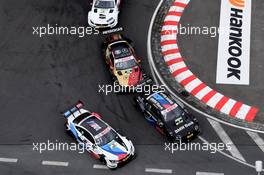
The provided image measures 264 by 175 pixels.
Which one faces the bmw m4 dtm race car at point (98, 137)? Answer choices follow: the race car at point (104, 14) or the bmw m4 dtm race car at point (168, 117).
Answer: the race car

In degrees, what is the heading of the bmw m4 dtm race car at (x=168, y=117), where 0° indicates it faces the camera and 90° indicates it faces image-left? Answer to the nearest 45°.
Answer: approximately 315°

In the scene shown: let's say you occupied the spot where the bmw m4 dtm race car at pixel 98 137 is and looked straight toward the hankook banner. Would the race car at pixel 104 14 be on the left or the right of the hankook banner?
left

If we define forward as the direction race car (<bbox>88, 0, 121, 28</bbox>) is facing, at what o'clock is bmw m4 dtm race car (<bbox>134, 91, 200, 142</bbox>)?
The bmw m4 dtm race car is roughly at 11 o'clock from the race car.

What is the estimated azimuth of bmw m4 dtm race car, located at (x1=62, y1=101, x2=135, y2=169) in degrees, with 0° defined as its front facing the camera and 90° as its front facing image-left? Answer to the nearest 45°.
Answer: approximately 315°

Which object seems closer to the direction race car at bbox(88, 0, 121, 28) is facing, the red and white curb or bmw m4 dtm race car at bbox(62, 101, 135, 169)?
the bmw m4 dtm race car

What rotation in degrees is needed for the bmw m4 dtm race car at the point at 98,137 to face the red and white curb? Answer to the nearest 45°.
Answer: approximately 90° to its left

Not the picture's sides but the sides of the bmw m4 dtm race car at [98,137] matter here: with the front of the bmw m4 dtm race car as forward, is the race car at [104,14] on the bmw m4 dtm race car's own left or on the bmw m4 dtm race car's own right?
on the bmw m4 dtm race car's own left

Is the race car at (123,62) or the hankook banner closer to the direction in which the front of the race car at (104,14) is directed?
the race car

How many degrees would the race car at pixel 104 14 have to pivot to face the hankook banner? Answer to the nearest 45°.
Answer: approximately 90° to its left

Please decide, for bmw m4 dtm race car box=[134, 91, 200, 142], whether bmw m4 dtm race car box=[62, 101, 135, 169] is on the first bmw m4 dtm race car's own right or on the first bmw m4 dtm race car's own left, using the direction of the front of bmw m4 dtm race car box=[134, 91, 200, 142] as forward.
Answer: on the first bmw m4 dtm race car's own right
